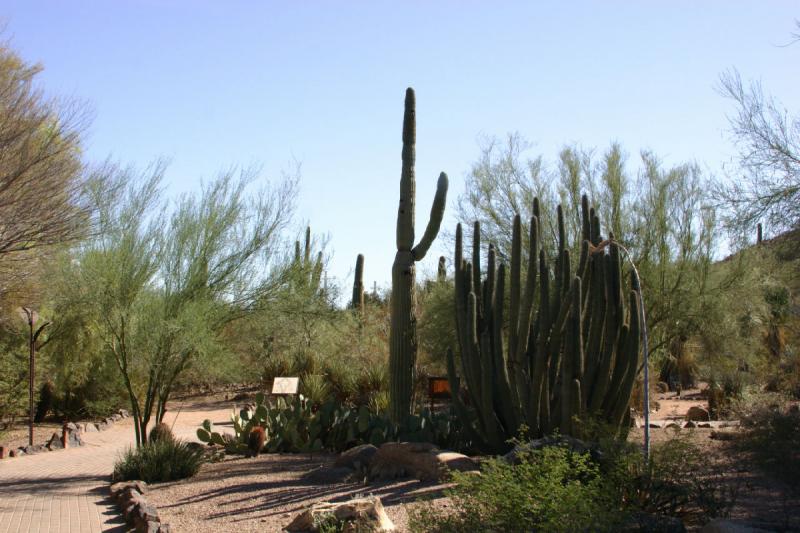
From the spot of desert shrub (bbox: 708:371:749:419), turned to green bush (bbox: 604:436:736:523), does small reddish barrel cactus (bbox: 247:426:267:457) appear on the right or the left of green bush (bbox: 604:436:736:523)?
right

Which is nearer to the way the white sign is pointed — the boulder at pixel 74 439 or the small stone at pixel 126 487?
the small stone

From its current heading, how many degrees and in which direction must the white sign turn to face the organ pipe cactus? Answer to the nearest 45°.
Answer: approximately 45° to its left

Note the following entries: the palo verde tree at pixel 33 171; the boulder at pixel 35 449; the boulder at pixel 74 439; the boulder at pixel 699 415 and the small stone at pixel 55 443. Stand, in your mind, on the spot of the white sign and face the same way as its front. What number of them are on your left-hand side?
1

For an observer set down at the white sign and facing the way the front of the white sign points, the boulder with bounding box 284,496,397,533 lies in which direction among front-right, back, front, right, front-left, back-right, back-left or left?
front

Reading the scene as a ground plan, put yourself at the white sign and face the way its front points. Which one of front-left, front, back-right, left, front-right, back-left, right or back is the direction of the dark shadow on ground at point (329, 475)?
front

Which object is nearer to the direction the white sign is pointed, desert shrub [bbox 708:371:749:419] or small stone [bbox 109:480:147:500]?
the small stone

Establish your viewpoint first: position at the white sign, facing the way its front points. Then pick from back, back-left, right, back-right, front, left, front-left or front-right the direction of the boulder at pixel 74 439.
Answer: right

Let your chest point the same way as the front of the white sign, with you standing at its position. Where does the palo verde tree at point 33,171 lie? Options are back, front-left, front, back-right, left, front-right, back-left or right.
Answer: front-right

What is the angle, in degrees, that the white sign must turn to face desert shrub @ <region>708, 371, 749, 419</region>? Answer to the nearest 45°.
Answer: approximately 90° to its left

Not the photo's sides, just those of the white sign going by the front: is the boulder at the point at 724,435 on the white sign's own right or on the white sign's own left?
on the white sign's own left

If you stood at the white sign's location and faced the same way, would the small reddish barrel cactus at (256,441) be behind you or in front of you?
in front

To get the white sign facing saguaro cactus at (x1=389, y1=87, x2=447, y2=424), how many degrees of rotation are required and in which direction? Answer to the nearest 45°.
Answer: approximately 45° to its left

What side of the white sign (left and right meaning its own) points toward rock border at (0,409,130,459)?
right

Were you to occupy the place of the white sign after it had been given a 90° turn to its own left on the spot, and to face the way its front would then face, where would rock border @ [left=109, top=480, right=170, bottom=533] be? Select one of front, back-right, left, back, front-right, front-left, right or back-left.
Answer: right

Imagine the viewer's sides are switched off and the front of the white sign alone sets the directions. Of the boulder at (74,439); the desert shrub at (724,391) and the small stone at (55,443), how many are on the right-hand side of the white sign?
2

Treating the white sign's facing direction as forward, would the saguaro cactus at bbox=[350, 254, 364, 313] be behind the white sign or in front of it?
behind

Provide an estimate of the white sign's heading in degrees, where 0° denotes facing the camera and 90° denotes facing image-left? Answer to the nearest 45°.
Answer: approximately 0°

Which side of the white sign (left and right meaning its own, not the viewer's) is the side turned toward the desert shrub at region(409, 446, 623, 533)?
front
